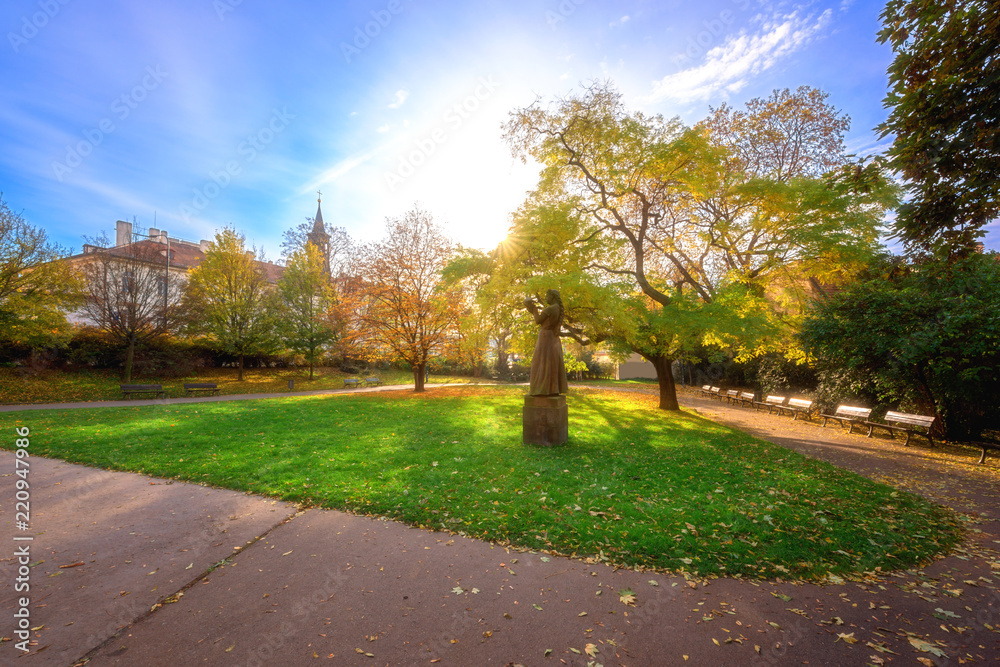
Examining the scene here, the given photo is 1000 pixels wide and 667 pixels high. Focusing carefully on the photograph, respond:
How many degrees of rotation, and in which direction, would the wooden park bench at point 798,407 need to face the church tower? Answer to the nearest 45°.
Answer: approximately 45° to its right

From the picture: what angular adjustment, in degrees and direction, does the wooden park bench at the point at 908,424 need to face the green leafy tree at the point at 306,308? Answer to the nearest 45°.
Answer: approximately 45° to its right

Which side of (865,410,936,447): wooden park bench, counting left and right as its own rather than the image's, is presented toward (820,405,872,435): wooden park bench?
right

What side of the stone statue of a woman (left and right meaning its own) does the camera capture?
left

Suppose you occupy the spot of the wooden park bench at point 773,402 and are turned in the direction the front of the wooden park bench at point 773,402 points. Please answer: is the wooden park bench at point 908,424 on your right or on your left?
on your left

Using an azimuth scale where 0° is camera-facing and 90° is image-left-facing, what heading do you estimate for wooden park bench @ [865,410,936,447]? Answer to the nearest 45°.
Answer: approximately 45°

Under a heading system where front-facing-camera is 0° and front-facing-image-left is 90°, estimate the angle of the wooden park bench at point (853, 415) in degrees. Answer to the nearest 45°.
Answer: approximately 45°

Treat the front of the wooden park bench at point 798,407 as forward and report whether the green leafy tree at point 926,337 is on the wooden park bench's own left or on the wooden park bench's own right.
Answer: on the wooden park bench's own left
